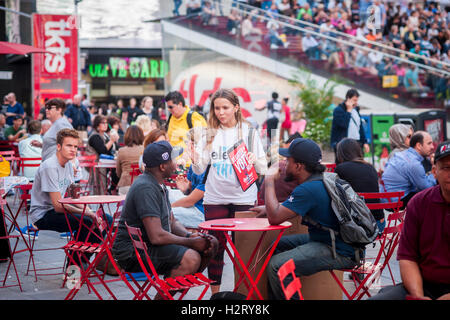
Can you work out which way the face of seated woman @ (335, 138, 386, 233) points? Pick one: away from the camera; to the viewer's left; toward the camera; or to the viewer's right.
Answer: away from the camera

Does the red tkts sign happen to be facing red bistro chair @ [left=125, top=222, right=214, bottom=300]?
yes

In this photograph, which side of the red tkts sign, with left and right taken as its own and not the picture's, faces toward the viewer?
front

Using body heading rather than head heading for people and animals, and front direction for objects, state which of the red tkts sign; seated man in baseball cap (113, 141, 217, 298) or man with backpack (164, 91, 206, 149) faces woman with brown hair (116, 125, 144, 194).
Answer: the red tkts sign

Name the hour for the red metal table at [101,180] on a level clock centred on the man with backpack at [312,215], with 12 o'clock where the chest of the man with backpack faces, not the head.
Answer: The red metal table is roughly at 2 o'clock from the man with backpack.

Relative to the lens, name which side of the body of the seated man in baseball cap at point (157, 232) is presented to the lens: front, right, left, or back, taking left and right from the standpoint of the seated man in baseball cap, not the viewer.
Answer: right

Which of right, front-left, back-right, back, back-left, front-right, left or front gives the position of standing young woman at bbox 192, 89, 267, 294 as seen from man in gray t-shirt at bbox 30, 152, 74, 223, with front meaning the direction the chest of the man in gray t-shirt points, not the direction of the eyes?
front

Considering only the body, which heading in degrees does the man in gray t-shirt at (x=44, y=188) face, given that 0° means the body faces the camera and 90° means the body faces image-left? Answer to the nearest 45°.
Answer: approximately 315°

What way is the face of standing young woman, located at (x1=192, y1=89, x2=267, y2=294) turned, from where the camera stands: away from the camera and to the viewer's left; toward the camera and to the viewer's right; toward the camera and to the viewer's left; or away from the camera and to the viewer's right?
toward the camera and to the viewer's left

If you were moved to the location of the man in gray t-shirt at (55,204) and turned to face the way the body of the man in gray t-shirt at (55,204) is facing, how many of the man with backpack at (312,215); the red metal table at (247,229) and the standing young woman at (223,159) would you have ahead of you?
3

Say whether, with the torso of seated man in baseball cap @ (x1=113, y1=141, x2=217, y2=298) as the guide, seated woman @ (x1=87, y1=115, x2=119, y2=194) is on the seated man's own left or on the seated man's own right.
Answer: on the seated man's own left

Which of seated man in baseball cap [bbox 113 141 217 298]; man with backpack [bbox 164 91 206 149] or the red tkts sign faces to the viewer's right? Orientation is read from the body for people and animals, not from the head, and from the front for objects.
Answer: the seated man in baseball cap

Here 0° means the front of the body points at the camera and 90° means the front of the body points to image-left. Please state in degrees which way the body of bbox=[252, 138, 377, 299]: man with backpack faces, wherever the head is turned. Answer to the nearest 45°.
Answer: approximately 90°

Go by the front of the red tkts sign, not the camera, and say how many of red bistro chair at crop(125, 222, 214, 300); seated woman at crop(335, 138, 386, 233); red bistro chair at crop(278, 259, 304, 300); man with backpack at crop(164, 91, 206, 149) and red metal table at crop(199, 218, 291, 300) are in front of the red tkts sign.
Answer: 5

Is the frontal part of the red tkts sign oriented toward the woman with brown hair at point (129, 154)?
yes
